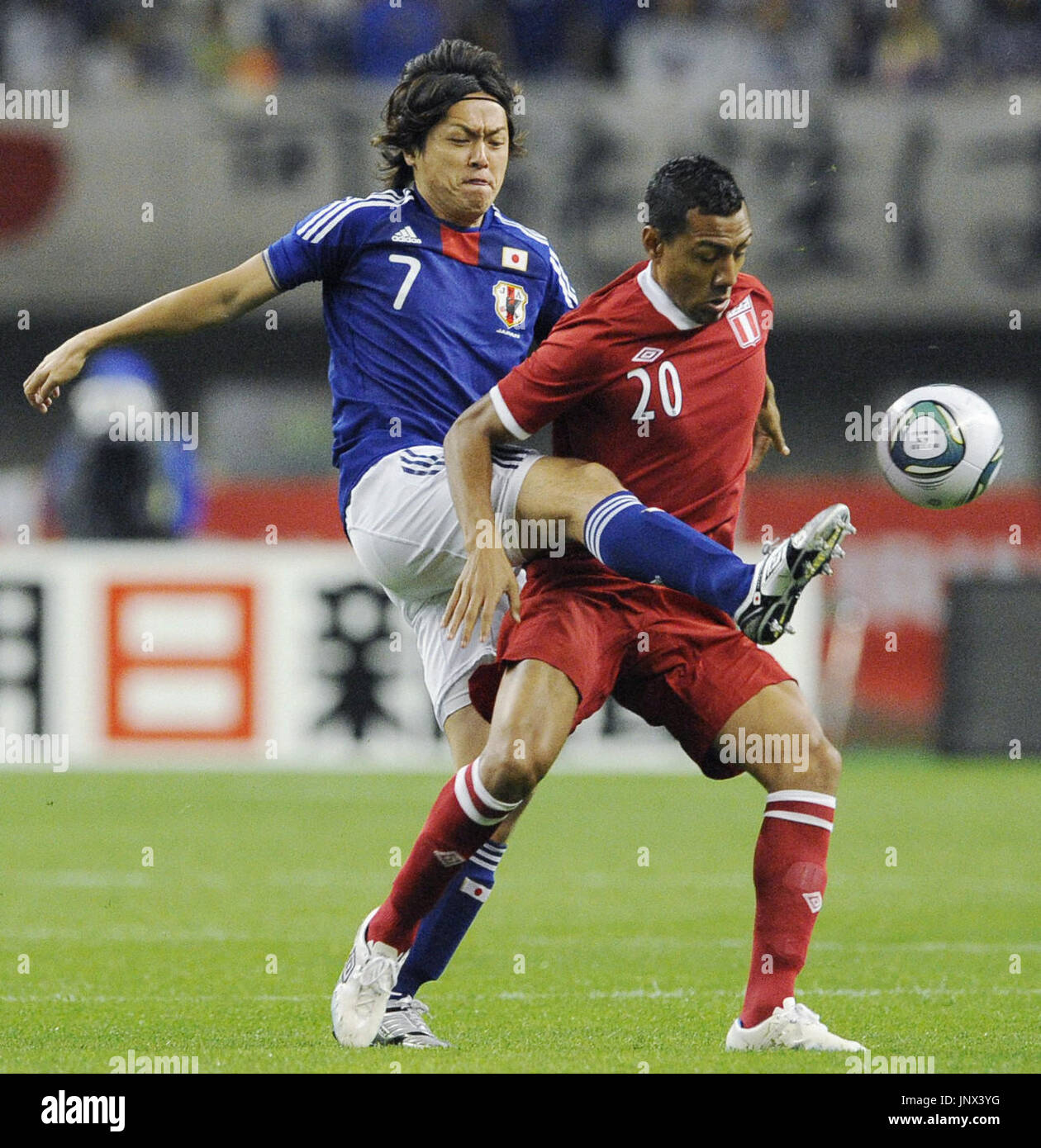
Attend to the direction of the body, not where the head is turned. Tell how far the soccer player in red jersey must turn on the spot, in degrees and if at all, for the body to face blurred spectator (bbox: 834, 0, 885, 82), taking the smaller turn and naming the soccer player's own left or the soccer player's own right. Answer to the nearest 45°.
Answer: approximately 135° to the soccer player's own left

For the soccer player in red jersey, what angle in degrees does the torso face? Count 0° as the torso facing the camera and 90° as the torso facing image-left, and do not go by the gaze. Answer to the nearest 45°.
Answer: approximately 315°

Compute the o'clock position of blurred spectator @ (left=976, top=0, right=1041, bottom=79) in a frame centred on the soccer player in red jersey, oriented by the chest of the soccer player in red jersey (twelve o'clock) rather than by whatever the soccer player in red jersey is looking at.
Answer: The blurred spectator is roughly at 8 o'clock from the soccer player in red jersey.

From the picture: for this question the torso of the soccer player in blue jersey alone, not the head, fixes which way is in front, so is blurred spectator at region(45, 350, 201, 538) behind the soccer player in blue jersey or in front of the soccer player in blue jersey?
behind

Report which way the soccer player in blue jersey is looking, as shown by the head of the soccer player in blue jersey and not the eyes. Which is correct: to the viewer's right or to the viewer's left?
to the viewer's right

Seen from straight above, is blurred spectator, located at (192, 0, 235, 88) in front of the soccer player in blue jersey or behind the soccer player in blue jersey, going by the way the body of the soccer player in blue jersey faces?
behind
